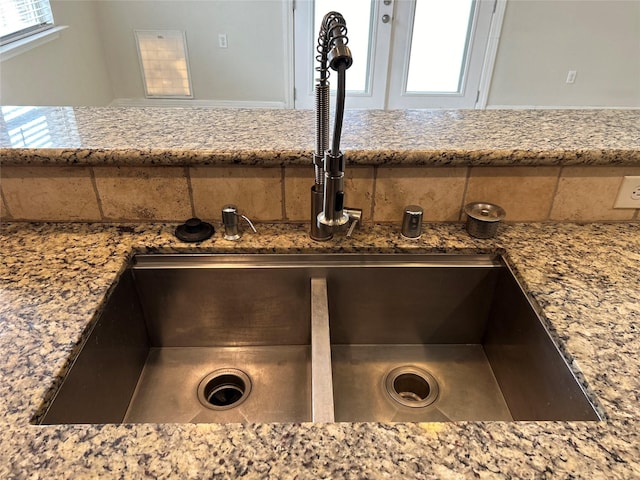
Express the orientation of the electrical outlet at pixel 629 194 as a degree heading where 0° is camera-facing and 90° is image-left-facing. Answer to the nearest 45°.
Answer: approximately 0°

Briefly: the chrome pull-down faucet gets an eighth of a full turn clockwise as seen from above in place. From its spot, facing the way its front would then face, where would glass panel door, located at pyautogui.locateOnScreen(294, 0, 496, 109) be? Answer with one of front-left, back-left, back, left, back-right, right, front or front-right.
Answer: back-right

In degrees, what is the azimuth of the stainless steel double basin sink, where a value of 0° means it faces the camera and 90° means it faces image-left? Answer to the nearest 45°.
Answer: approximately 0°

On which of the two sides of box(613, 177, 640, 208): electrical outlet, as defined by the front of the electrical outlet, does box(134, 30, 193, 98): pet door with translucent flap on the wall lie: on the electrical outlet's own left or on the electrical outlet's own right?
on the electrical outlet's own right

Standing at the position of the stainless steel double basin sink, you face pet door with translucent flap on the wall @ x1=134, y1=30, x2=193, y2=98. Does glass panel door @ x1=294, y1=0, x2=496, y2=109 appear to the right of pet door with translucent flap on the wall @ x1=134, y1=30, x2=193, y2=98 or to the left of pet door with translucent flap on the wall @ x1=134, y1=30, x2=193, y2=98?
right

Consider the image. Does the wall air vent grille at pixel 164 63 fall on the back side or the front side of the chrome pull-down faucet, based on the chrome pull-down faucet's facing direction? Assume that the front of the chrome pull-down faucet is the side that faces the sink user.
on the back side

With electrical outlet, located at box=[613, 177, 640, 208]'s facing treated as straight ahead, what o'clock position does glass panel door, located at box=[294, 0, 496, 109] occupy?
The glass panel door is roughly at 5 o'clock from the electrical outlet.

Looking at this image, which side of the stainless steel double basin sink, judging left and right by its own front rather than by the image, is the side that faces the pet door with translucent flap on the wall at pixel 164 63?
back

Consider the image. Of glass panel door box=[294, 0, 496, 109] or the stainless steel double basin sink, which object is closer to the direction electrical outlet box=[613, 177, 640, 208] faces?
the stainless steel double basin sink
